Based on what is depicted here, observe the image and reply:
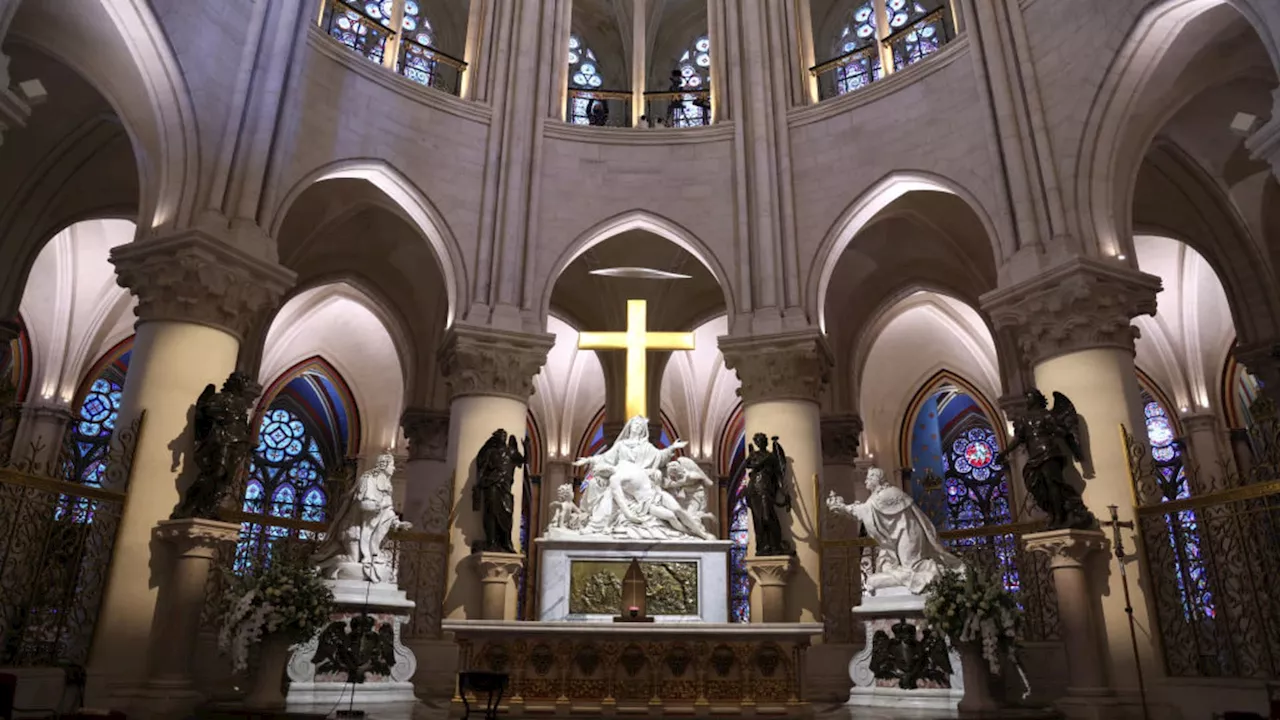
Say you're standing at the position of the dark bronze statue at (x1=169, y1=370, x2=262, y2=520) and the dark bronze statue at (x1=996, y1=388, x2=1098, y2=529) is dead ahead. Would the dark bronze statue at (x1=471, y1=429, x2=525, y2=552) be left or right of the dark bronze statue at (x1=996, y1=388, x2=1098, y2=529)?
left

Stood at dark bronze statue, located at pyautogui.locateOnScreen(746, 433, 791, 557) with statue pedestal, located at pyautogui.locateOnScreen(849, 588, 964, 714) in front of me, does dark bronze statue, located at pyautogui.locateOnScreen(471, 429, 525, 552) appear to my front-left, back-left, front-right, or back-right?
back-right

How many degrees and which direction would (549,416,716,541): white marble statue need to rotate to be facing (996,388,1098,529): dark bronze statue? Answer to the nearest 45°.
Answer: approximately 90° to its left

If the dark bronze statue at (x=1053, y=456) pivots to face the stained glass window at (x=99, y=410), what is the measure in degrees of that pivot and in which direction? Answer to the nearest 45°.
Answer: approximately 45° to its right

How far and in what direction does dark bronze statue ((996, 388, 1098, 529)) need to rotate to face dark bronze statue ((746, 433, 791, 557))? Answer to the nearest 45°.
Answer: approximately 45° to its right

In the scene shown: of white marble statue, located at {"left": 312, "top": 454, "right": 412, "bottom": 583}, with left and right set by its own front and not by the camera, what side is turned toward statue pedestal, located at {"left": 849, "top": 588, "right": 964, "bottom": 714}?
front

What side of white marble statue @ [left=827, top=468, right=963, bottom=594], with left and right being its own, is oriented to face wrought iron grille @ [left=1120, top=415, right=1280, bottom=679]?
back

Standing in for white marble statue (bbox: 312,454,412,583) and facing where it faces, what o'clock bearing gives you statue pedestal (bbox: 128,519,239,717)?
The statue pedestal is roughly at 6 o'clock from the white marble statue.

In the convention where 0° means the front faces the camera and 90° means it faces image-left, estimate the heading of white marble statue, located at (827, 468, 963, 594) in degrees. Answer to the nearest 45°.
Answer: approximately 90°

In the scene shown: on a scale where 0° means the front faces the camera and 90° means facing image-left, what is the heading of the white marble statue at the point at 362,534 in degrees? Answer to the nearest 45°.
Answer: approximately 270°
